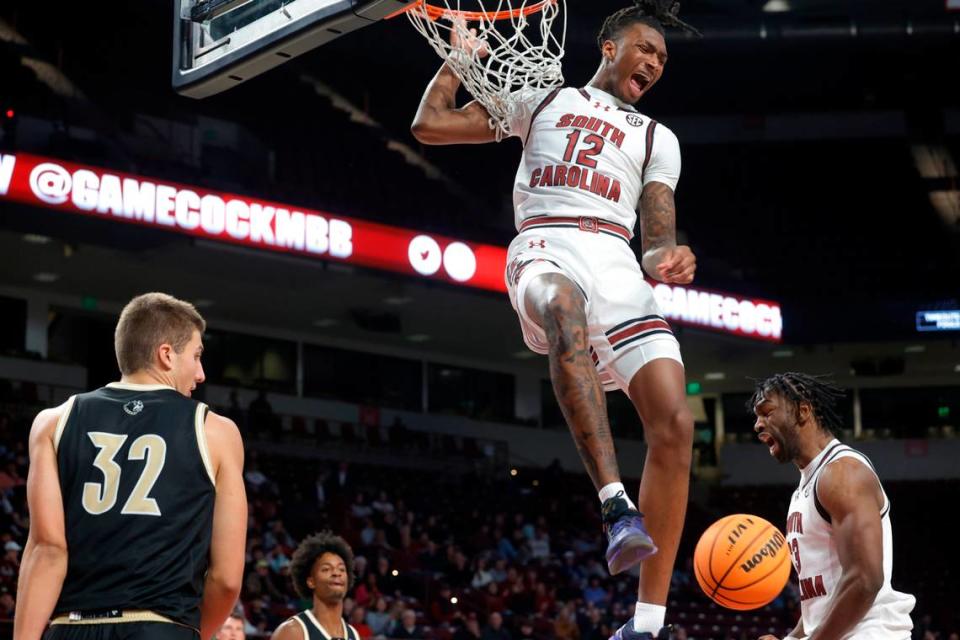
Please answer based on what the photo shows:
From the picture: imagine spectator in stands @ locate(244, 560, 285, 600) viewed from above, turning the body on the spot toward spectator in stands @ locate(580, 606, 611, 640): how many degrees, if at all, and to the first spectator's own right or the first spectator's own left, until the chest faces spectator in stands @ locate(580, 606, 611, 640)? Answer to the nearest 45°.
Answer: approximately 135° to the first spectator's own left

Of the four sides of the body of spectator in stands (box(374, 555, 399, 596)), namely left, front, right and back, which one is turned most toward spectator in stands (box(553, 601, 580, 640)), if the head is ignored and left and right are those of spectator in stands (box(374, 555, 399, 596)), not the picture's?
left

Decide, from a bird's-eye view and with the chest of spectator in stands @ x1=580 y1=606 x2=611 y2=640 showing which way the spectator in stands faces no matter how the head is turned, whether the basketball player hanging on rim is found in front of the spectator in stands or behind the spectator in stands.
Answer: in front

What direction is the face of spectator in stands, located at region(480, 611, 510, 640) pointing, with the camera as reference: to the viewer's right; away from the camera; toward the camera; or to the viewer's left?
toward the camera

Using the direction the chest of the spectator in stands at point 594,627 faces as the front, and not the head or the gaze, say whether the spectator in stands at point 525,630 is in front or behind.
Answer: in front

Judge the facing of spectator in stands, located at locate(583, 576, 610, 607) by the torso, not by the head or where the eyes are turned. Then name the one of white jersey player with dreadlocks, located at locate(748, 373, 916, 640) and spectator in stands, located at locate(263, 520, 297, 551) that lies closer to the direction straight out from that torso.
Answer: the white jersey player with dreadlocks

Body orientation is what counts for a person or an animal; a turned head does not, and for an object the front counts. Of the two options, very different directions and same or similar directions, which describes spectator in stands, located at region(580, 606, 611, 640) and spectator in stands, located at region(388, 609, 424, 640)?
same or similar directions

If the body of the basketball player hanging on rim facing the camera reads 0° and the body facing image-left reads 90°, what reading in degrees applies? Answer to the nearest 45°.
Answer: approximately 0°

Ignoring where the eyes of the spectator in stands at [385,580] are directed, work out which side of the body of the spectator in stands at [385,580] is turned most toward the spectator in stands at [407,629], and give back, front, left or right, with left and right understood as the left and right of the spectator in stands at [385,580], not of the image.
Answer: front

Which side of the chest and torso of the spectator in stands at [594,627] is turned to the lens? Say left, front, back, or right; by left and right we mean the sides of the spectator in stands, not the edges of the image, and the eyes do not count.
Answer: front

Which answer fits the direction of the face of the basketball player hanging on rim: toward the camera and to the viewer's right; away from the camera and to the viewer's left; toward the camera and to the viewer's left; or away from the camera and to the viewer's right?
toward the camera and to the viewer's right

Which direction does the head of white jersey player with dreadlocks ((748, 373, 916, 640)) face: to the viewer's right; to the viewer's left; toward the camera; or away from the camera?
to the viewer's left

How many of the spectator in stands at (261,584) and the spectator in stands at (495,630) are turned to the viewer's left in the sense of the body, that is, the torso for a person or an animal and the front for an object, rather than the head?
0

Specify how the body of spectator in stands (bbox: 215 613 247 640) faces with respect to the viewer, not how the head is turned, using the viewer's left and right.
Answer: facing the viewer

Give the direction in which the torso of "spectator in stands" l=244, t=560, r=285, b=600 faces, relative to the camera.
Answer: toward the camera
